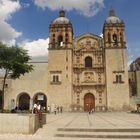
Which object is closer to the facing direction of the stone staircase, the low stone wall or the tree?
the low stone wall

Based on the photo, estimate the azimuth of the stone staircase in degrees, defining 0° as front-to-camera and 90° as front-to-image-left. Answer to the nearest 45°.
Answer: approximately 0°

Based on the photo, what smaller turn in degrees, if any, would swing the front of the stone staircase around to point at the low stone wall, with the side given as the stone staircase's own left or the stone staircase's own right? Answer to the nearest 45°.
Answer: approximately 90° to the stone staircase's own right

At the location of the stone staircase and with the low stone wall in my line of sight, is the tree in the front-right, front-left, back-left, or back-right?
front-right

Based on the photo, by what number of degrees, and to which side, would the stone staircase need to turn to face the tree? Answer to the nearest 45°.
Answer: approximately 135° to its right

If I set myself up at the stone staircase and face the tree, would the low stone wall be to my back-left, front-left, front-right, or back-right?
front-left
